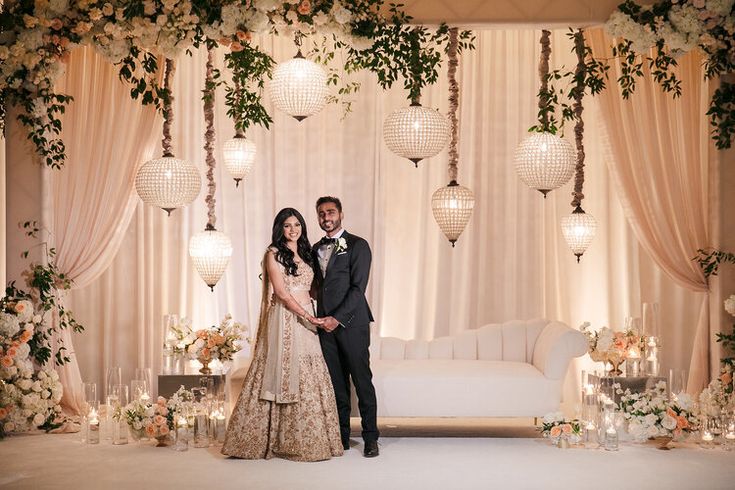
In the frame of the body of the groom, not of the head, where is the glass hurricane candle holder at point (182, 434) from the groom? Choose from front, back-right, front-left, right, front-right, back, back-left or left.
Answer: front-right

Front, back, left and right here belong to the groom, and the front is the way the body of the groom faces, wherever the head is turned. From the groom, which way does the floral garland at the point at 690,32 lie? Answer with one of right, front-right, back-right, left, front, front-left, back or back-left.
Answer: back-left

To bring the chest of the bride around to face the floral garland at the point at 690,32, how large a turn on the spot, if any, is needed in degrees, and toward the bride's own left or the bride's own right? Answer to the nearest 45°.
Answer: approximately 45° to the bride's own left

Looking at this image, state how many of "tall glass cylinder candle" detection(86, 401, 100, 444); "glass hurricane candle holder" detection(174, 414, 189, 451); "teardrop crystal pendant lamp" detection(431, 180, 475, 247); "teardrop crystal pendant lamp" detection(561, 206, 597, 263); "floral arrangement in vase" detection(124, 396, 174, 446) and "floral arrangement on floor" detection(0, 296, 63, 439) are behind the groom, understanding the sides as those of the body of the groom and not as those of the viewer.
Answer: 2

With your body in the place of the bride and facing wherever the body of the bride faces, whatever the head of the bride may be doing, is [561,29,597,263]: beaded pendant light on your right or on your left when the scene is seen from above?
on your left

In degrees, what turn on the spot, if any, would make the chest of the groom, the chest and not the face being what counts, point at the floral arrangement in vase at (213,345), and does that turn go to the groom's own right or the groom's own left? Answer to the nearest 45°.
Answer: approximately 90° to the groom's own right

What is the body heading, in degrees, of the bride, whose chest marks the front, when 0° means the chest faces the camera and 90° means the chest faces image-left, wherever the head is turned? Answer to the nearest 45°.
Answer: approximately 315°

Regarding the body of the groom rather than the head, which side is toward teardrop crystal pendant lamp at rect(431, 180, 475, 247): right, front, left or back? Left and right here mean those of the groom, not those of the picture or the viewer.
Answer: back

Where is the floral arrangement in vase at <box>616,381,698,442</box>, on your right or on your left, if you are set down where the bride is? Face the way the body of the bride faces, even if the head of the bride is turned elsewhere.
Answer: on your left

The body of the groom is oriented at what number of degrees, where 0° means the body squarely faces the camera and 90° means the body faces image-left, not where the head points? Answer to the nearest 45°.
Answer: approximately 45°

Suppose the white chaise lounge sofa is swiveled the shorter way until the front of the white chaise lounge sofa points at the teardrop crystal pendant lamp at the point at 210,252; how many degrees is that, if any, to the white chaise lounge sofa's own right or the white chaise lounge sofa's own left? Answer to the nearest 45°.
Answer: approximately 90° to the white chaise lounge sofa's own right
